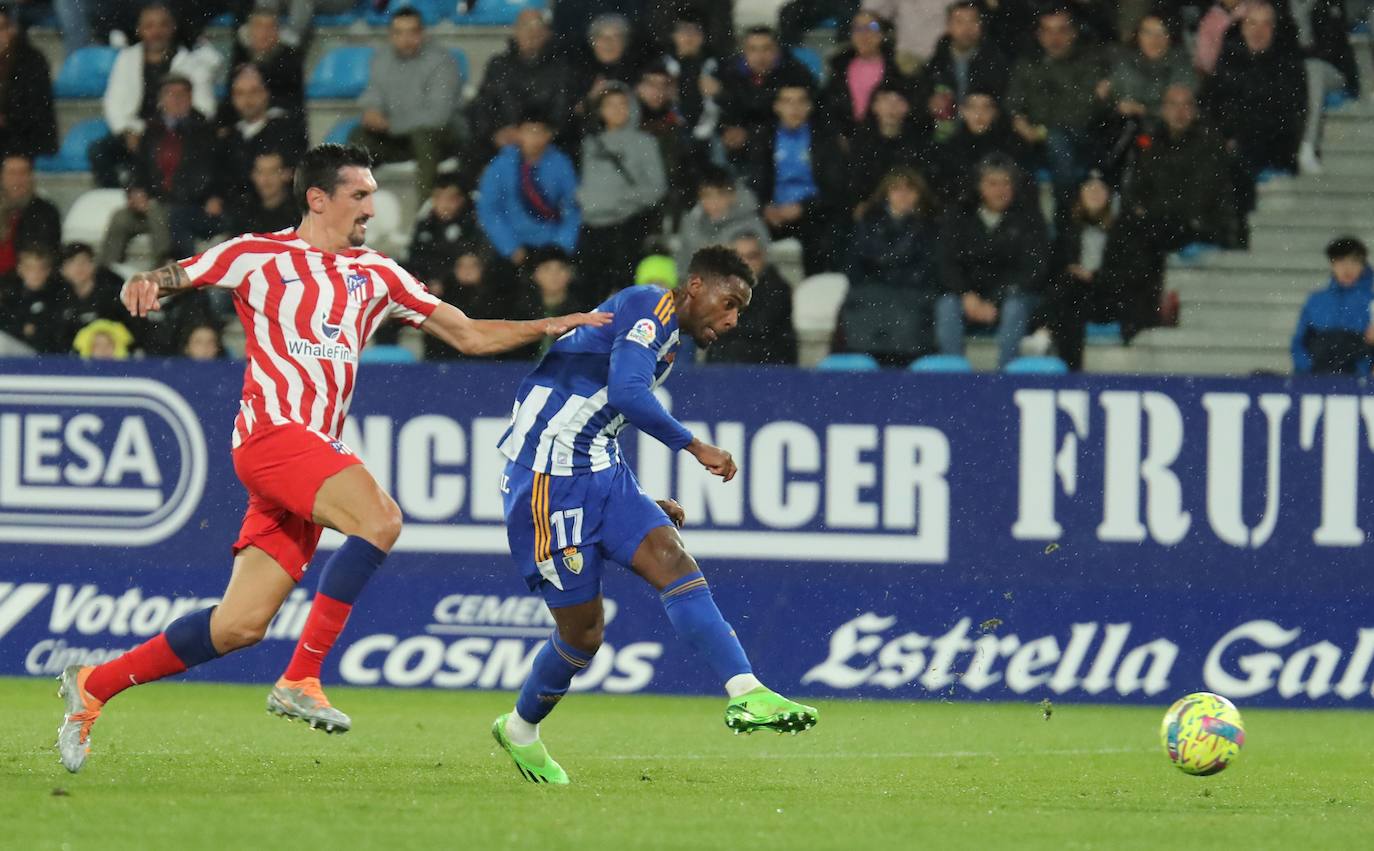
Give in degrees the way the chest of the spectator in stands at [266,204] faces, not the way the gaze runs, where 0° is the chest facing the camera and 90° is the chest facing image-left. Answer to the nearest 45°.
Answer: approximately 0°

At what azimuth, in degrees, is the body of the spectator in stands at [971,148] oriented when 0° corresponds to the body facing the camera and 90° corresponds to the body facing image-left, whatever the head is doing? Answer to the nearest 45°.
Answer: approximately 0°

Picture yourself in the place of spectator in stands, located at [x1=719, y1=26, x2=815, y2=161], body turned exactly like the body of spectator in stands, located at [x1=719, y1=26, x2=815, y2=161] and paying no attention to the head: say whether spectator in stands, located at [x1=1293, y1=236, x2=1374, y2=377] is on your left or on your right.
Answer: on your left

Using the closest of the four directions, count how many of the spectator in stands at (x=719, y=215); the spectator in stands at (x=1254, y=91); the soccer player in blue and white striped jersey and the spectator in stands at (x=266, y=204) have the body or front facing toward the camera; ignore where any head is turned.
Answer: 3

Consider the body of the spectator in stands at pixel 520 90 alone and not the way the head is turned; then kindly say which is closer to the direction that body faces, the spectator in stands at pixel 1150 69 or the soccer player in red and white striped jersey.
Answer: the soccer player in red and white striped jersey

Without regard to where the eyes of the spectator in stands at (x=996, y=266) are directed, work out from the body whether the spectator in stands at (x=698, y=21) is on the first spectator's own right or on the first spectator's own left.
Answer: on the first spectator's own right

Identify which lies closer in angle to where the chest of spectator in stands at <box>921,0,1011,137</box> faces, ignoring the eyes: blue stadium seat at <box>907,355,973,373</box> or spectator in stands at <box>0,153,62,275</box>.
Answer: the blue stadium seat

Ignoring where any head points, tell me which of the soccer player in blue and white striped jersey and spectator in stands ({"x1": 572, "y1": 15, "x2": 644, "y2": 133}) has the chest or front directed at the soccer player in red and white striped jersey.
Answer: the spectator in stands

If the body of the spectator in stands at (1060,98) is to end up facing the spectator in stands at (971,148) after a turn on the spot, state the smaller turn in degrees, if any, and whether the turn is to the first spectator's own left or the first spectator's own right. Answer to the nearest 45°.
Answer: approximately 45° to the first spectator's own right

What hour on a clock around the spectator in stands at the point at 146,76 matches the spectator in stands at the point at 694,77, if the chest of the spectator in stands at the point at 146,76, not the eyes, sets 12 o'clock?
the spectator in stands at the point at 694,77 is roughly at 10 o'clock from the spectator in stands at the point at 146,76.

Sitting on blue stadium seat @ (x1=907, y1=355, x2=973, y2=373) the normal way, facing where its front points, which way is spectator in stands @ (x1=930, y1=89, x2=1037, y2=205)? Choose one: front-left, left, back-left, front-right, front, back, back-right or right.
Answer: back
